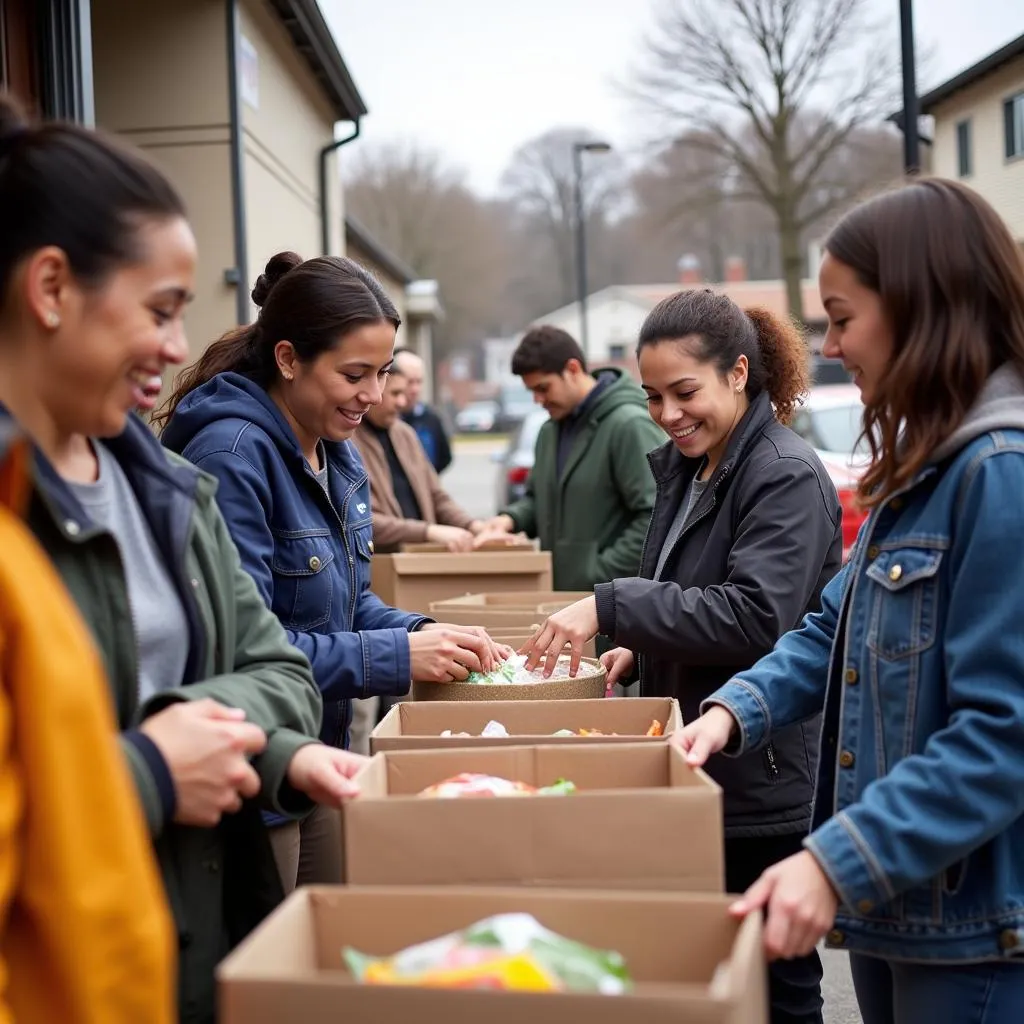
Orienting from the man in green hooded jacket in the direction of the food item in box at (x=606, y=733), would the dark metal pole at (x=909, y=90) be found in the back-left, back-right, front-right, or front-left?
back-left

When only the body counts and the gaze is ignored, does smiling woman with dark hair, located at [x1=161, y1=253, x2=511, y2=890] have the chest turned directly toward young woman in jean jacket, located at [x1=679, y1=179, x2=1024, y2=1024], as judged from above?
yes

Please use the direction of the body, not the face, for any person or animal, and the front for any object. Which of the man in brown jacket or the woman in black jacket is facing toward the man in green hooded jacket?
the man in brown jacket

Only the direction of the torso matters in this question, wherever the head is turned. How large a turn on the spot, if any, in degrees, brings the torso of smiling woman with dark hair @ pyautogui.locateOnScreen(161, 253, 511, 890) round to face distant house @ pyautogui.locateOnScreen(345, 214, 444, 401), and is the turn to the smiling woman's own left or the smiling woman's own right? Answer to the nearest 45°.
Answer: approximately 135° to the smiling woman's own left

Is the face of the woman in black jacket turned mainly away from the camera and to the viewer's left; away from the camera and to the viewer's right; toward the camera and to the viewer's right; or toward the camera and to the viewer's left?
toward the camera and to the viewer's left

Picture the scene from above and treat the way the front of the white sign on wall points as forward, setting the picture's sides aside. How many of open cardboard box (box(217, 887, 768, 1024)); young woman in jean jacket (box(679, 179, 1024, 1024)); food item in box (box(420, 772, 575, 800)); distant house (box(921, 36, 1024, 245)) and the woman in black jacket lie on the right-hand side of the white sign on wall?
4

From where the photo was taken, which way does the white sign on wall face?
to the viewer's right

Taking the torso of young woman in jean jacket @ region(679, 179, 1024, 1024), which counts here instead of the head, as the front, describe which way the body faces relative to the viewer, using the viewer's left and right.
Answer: facing to the left of the viewer

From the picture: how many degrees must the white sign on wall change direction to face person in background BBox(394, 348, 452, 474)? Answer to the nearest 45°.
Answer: approximately 45° to its left

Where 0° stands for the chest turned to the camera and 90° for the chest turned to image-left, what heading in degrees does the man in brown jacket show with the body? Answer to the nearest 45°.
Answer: approximately 315°

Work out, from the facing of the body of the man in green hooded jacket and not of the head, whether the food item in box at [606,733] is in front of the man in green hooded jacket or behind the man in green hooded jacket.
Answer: in front

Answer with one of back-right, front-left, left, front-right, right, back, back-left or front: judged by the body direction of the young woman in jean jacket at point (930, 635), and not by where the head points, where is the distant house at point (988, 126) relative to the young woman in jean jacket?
right

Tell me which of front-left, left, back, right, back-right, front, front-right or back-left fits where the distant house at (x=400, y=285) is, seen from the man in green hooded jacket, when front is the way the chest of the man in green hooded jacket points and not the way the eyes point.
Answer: back-right
